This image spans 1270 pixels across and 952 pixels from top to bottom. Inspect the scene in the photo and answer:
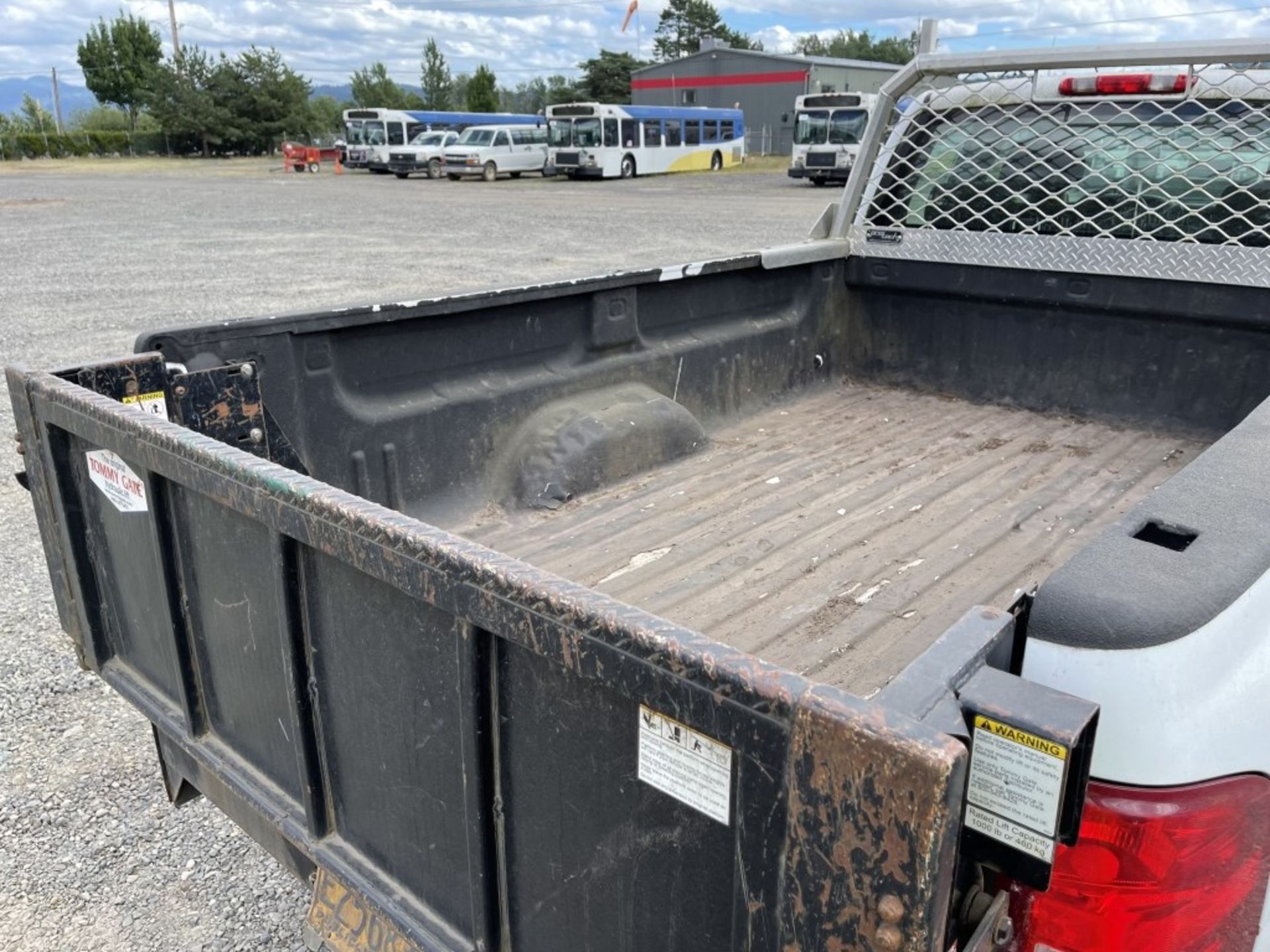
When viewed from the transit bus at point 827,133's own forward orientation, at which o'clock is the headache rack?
The headache rack is roughly at 12 o'clock from the transit bus.

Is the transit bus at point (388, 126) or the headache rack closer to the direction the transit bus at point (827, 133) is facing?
the headache rack

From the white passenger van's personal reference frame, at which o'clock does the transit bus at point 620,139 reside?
The transit bus is roughly at 8 o'clock from the white passenger van.

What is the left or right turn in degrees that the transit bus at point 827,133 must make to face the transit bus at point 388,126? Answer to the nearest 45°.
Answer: approximately 135° to its right

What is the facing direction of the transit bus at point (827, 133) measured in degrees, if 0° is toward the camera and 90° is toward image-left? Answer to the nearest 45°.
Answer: approximately 0°

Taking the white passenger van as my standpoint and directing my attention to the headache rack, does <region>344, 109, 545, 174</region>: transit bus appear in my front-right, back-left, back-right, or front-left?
back-right

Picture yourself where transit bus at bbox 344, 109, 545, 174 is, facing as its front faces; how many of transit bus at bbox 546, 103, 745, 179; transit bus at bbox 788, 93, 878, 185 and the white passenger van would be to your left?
3

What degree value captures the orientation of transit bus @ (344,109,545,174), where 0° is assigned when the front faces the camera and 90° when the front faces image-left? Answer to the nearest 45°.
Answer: approximately 45°

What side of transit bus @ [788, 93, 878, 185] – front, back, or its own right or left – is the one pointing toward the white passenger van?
right

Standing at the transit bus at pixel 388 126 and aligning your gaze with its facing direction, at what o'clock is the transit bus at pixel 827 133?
the transit bus at pixel 827 133 is roughly at 9 o'clock from the transit bus at pixel 388 126.

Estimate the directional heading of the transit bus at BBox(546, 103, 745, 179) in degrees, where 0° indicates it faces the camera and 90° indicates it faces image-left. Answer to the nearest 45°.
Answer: approximately 45°
